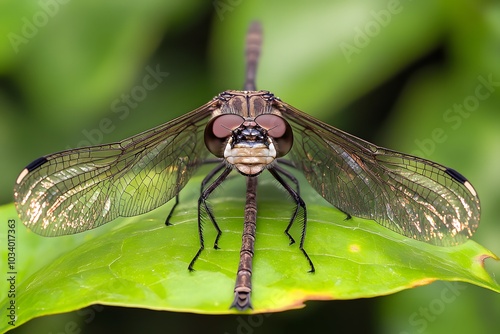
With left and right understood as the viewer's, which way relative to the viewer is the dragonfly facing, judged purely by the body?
facing the viewer
